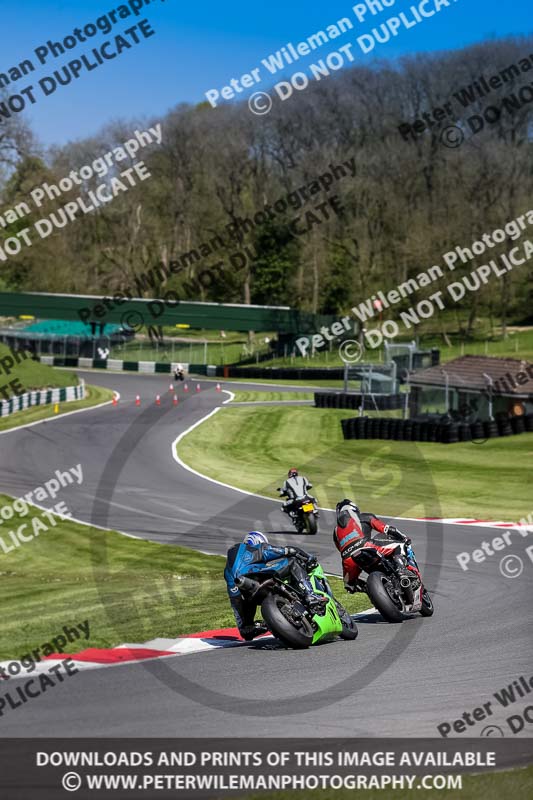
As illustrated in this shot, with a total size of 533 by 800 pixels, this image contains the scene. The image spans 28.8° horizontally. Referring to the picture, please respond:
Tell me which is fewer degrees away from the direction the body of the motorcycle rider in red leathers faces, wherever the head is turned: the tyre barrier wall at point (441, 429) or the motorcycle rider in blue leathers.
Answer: the tyre barrier wall

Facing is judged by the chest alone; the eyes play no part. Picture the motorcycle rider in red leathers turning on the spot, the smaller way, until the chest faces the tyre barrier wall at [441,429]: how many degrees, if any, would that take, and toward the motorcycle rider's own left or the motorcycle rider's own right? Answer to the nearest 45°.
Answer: approximately 45° to the motorcycle rider's own left

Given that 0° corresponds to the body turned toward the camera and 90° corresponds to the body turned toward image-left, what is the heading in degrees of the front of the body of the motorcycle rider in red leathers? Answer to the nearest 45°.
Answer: approximately 225°

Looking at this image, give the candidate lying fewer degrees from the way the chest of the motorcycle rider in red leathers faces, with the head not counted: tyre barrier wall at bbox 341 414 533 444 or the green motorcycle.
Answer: the tyre barrier wall
